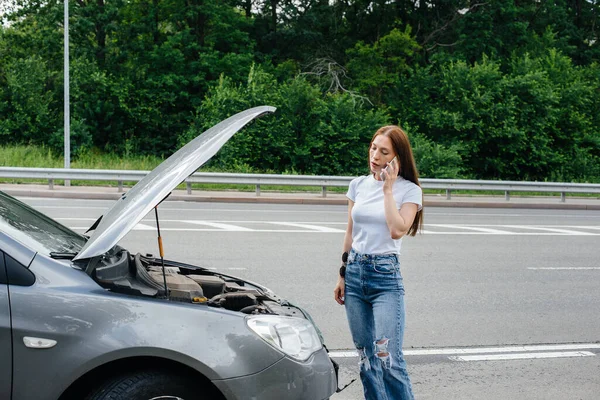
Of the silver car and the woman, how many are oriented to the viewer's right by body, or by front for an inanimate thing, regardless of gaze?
1

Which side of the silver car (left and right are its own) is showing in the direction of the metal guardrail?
left

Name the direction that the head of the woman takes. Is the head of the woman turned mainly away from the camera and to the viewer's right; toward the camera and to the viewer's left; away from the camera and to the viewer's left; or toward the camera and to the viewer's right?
toward the camera and to the viewer's left

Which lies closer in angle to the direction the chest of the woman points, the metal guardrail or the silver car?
the silver car

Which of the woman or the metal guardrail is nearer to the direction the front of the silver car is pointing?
the woman

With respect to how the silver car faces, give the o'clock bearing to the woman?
The woman is roughly at 11 o'clock from the silver car.

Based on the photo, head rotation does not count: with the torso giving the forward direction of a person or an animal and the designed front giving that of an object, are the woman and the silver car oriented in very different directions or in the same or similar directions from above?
very different directions

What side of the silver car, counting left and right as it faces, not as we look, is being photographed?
right

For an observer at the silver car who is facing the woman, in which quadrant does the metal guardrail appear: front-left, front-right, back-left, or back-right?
front-left

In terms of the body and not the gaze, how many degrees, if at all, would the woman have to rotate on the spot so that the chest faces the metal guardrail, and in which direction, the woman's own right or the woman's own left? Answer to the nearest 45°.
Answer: approximately 135° to the woman's own right

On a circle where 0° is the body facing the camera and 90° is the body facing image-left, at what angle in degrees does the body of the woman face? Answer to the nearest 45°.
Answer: approximately 45°
